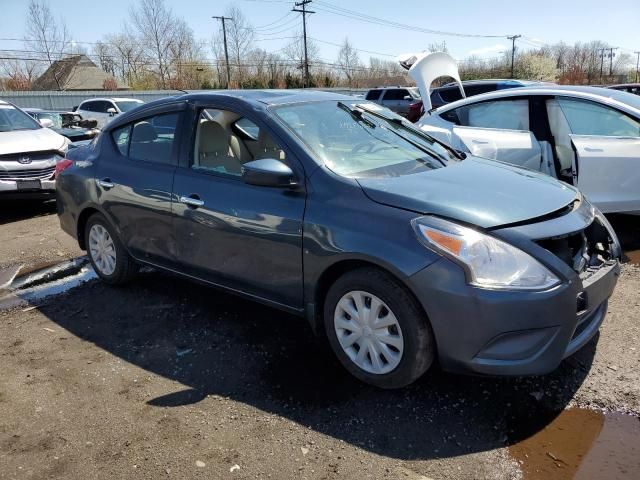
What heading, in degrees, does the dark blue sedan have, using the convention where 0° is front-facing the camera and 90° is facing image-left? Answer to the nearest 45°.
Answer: approximately 315°

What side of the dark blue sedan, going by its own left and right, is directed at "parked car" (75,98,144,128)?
back

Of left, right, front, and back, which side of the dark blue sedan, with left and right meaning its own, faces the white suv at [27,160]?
back

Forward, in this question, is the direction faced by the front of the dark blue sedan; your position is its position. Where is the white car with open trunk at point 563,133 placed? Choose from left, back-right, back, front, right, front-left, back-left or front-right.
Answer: left

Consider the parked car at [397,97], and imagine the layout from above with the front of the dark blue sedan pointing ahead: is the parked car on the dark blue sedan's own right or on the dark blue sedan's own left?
on the dark blue sedan's own left

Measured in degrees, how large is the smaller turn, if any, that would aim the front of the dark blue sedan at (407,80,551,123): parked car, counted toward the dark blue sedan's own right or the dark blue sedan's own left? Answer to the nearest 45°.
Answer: approximately 135° to the dark blue sedan's own left
